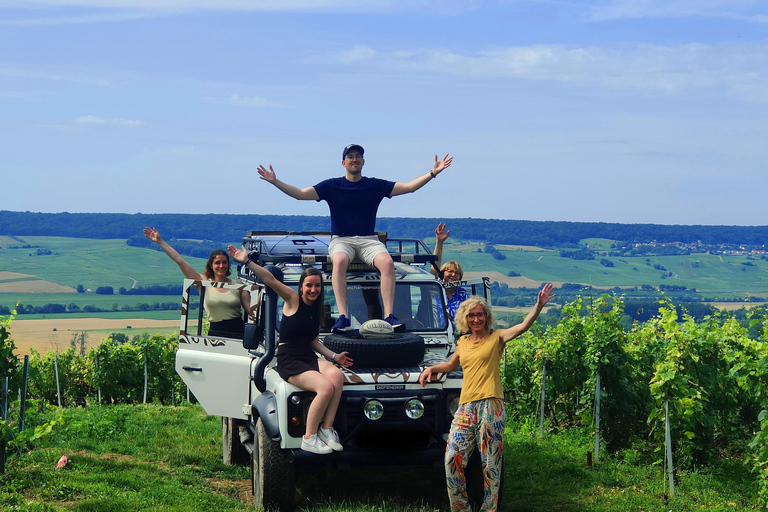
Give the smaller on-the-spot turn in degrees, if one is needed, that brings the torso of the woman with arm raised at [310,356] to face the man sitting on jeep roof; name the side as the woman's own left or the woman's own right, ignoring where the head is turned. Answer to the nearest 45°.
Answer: approximately 135° to the woman's own left

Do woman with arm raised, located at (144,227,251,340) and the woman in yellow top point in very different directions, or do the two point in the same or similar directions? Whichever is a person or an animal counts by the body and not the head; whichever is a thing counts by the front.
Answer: same or similar directions

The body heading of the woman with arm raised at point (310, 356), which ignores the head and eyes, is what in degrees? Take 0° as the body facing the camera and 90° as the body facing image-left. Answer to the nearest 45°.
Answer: approximately 315°

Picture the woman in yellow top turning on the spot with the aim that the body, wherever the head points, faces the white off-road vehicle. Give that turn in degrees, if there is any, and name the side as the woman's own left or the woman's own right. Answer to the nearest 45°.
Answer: approximately 135° to the woman's own right

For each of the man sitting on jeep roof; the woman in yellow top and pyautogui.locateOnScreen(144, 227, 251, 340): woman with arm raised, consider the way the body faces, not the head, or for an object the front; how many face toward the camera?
3

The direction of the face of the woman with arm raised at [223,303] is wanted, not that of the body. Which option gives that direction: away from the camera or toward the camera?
toward the camera

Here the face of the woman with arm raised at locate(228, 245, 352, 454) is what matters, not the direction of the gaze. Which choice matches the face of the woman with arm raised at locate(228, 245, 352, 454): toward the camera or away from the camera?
toward the camera

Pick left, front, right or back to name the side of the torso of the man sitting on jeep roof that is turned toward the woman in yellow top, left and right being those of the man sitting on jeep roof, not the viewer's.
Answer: front

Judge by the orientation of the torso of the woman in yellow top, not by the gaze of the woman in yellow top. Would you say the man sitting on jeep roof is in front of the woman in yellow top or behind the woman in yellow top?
behind

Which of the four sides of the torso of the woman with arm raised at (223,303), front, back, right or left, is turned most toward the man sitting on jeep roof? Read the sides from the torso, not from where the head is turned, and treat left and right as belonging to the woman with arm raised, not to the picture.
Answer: left

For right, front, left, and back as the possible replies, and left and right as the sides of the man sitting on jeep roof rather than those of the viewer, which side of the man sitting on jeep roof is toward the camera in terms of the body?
front

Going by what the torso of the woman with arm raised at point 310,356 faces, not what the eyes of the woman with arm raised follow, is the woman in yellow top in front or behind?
in front

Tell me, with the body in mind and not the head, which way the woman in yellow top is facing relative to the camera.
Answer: toward the camera

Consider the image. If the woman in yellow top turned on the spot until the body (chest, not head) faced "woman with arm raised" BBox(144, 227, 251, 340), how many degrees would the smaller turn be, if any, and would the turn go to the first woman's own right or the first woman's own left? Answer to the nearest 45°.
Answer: approximately 135° to the first woman's own right

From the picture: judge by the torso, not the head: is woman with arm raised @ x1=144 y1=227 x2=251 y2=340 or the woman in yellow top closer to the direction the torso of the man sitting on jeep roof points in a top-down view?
the woman in yellow top

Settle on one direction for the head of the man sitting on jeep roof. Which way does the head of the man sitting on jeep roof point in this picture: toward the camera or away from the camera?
toward the camera
